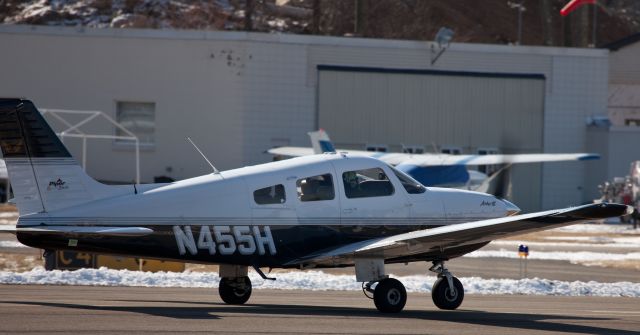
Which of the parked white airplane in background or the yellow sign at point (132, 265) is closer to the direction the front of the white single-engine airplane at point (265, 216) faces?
the parked white airplane in background

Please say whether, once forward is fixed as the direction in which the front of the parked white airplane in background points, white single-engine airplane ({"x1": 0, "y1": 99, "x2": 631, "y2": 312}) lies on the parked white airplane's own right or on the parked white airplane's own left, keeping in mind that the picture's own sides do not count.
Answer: on the parked white airplane's own right

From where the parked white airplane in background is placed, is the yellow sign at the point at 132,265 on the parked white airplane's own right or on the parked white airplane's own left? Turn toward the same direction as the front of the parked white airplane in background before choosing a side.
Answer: on the parked white airplane's own right

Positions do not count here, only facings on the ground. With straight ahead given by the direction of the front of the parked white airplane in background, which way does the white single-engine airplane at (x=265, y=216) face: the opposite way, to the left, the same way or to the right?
to the left

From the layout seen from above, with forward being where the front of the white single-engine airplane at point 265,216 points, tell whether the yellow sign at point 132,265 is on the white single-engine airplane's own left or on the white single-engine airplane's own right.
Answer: on the white single-engine airplane's own left

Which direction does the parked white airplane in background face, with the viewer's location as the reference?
facing the viewer and to the right of the viewer

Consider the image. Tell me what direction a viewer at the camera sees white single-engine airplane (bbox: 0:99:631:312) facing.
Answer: facing away from the viewer and to the right of the viewer

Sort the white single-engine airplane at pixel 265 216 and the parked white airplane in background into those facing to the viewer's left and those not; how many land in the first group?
0

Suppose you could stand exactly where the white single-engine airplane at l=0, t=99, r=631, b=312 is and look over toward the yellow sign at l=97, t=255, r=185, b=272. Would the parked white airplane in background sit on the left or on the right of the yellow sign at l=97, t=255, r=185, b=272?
right

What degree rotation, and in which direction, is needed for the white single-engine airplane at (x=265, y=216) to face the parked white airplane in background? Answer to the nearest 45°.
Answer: approximately 45° to its left
